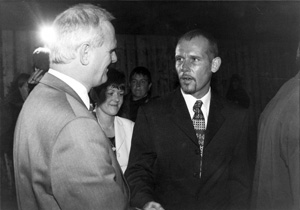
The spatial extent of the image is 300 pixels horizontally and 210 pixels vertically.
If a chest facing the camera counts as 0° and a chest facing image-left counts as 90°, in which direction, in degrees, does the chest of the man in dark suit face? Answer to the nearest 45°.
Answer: approximately 0°

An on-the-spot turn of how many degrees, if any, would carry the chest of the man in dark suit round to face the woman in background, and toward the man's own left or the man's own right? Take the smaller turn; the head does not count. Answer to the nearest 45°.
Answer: approximately 135° to the man's own right
